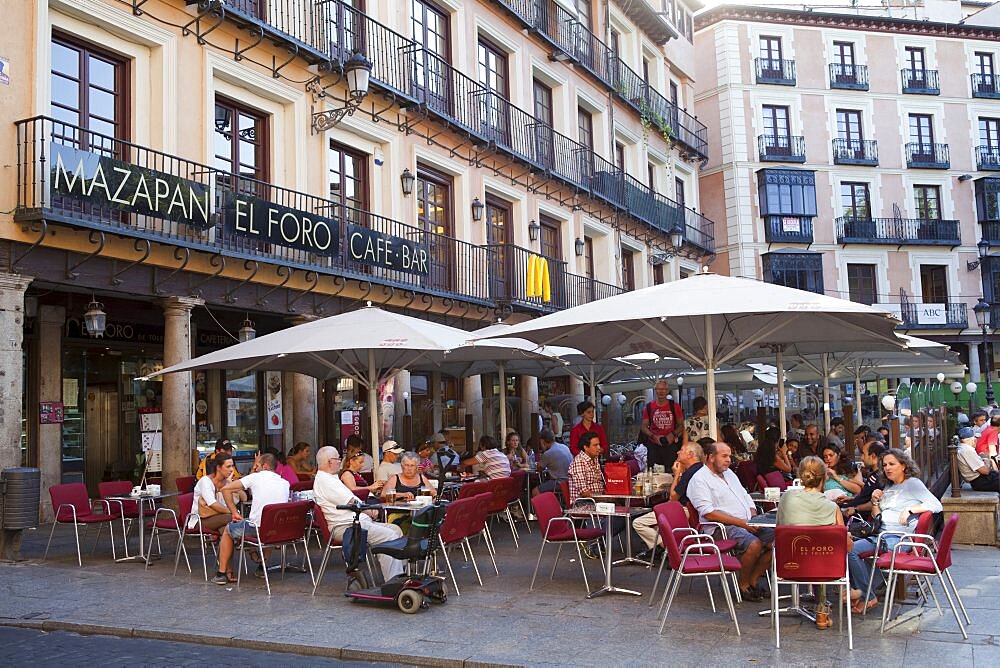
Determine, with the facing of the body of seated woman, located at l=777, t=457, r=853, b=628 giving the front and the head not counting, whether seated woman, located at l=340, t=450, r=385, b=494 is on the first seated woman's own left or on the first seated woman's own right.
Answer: on the first seated woman's own left

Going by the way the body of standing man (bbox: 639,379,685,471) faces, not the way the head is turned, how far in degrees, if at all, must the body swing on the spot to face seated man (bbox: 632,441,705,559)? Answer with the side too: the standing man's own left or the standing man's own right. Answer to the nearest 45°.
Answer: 0° — they already face them

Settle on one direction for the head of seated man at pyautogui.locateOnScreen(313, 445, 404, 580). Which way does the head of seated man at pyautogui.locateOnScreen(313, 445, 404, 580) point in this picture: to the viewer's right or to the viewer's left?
to the viewer's right

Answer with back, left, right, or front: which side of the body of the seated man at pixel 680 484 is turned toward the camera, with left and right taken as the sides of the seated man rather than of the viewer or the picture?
left
